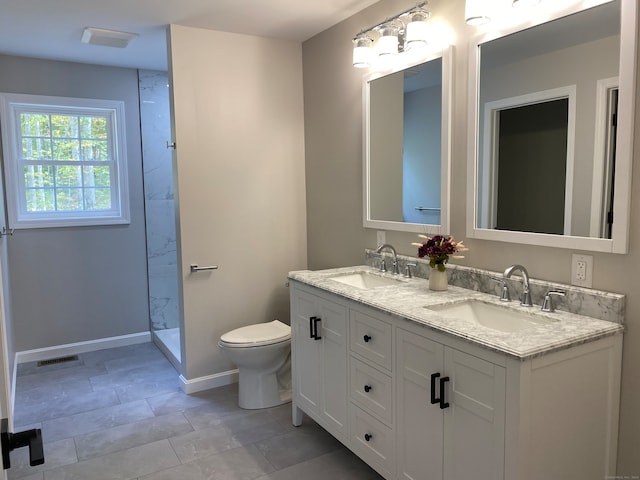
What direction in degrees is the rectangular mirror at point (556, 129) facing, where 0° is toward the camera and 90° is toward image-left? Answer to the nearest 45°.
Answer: approximately 45°

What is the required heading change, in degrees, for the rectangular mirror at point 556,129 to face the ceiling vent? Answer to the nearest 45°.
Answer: approximately 45° to its right

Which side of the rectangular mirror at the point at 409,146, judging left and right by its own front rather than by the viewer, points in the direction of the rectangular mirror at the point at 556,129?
left

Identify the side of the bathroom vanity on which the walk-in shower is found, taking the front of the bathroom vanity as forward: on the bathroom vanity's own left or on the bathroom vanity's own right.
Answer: on the bathroom vanity's own right
